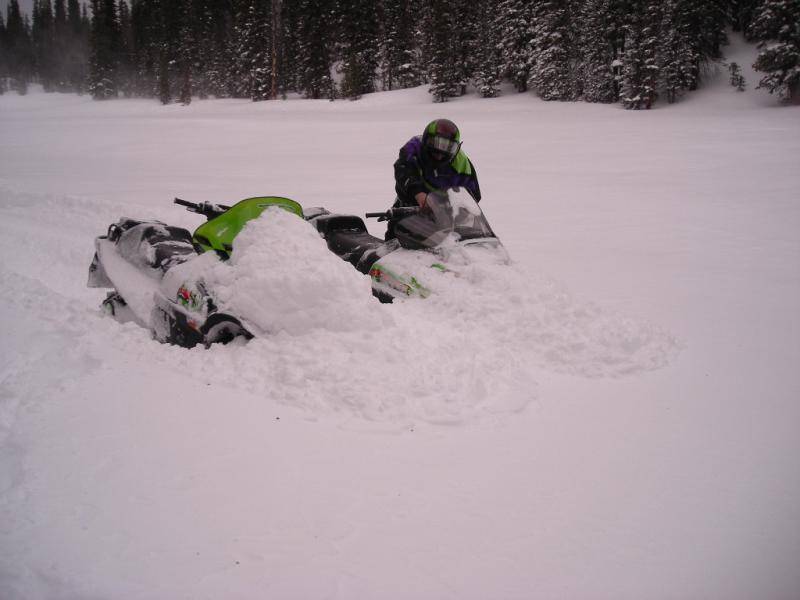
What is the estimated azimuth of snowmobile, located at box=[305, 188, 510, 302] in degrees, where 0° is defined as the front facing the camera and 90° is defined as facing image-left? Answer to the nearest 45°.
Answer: approximately 315°

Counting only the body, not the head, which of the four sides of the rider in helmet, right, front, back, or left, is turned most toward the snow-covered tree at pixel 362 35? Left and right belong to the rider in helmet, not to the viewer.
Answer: back

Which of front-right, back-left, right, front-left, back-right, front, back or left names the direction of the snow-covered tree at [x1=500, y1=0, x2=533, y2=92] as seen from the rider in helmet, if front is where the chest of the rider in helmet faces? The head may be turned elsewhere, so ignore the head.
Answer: back

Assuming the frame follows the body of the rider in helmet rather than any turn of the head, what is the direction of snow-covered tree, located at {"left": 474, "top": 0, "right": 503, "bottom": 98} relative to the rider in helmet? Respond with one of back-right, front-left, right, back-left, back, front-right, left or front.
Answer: back

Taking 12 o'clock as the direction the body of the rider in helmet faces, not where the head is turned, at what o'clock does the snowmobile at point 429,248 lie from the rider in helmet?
The snowmobile is roughly at 12 o'clock from the rider in helmet.

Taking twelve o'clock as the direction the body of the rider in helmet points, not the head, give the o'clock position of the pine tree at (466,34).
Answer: The pine tree is roughly at 6 o'clock from the rider in helmet.

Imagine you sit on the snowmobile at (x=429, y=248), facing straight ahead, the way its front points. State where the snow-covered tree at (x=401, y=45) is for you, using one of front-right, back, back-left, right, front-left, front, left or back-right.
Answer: back-left

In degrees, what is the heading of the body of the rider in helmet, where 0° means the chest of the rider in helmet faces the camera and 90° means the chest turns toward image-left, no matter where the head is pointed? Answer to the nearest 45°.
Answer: approximately 0°

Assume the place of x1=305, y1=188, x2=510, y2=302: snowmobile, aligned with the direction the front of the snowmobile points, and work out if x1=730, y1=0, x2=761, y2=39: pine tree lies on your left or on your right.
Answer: on your left

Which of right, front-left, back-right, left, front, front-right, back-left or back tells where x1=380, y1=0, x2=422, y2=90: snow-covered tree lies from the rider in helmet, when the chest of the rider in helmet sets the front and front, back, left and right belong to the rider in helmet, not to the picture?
back
